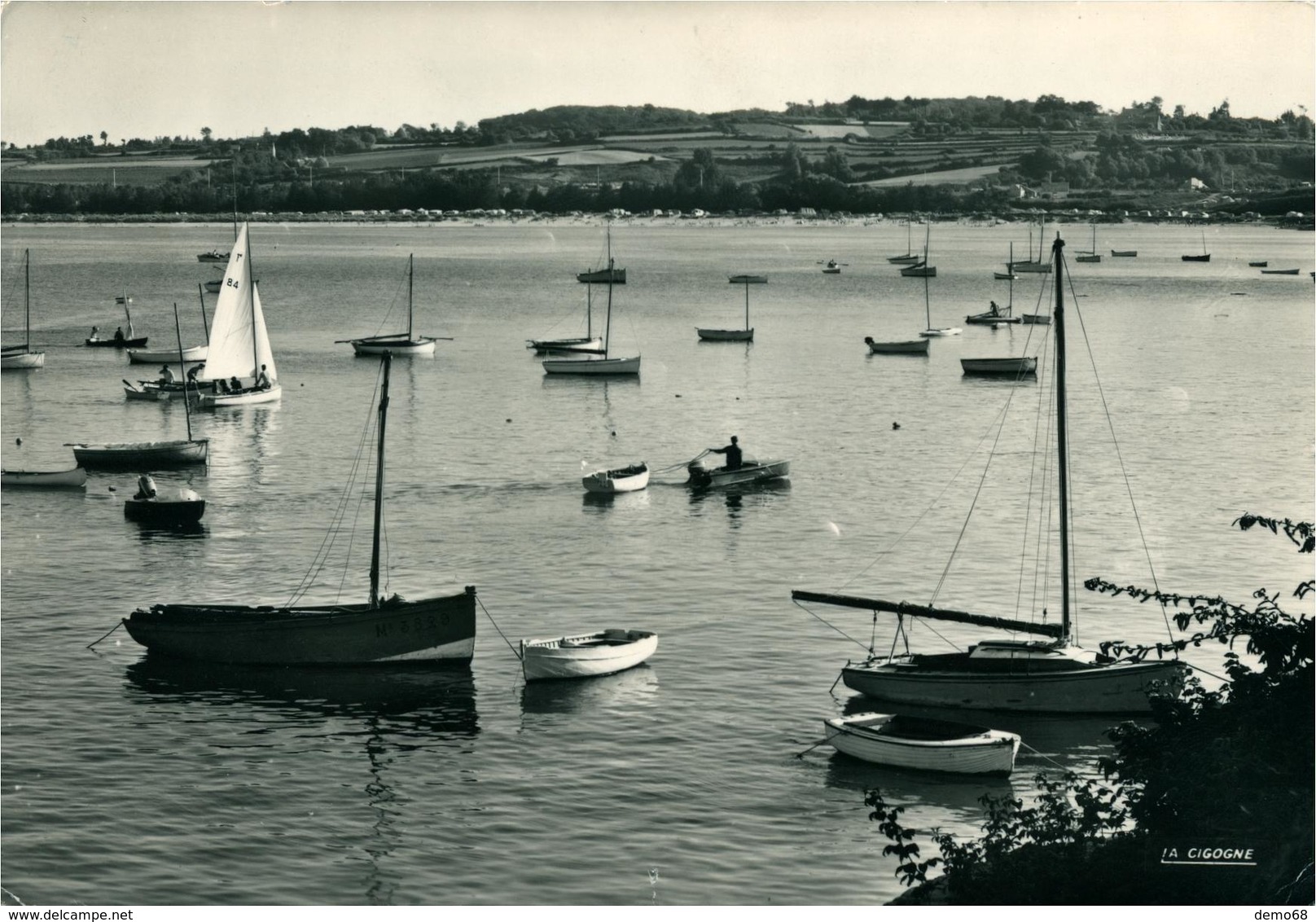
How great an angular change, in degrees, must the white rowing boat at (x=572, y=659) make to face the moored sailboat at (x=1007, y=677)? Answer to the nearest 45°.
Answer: approximately 180°

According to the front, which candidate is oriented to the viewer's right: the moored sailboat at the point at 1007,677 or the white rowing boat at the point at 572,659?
the moored sailboat

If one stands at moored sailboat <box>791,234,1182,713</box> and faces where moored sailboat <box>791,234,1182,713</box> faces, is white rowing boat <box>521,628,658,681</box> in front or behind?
behind

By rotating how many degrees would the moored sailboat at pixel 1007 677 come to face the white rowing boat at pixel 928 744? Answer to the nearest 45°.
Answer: approximately 90° to its right

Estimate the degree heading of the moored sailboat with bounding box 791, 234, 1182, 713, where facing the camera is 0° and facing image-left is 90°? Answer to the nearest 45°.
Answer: approximately 270°

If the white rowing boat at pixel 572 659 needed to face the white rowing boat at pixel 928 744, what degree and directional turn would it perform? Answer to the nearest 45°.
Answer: approximately 135° to its left

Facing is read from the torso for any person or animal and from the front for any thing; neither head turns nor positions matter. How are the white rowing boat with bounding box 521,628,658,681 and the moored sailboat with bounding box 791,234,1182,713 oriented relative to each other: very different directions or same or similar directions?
very different directions

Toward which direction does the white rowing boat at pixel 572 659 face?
to the viewer's left

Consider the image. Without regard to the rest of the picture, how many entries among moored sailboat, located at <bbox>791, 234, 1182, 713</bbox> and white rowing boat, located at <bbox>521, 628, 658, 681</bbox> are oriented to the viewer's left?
1
